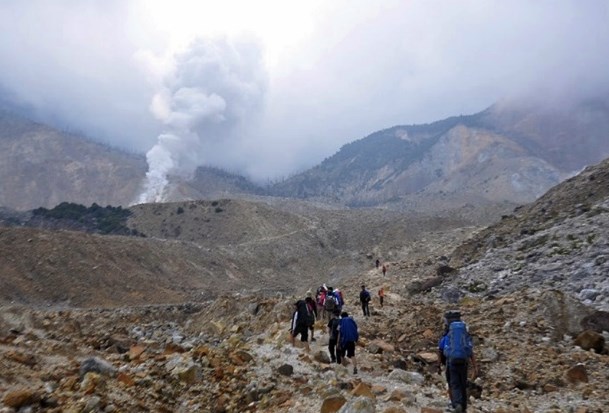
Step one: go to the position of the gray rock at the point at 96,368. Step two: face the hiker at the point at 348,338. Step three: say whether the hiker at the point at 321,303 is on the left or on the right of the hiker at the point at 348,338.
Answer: left

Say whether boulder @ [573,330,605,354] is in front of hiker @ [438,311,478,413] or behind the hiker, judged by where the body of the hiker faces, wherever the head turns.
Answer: in front

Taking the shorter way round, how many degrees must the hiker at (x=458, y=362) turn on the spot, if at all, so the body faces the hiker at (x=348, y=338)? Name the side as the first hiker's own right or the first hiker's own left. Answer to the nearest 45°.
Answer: approximately 45° to the first hiker's own left

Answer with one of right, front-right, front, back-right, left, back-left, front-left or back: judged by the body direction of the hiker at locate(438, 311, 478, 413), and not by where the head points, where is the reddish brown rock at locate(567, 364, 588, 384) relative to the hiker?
front-right

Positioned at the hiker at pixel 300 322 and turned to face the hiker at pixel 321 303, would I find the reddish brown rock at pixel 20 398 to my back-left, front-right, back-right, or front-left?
back-left

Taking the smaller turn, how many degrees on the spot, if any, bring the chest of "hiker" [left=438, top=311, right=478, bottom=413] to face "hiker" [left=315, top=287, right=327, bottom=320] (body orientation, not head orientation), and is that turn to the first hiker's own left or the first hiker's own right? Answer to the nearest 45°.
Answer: approximately 45° to the first hiker's own left

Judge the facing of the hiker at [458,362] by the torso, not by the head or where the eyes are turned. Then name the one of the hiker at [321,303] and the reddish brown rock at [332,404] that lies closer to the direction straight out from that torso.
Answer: the hiker

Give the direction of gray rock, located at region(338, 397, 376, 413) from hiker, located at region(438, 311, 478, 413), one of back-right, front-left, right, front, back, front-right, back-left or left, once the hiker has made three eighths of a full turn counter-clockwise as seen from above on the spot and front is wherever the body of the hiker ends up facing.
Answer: front

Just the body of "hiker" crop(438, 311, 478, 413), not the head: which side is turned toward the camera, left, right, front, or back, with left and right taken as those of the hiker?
back

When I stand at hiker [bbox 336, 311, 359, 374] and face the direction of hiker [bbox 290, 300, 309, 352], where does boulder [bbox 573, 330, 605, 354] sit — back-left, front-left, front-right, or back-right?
back-right

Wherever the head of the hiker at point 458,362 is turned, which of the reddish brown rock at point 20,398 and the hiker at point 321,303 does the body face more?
the hiker

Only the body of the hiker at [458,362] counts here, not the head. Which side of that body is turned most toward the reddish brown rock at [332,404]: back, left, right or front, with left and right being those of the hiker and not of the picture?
left

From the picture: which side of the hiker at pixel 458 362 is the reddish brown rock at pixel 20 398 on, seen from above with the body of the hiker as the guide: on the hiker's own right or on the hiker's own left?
on the hiker's own left
